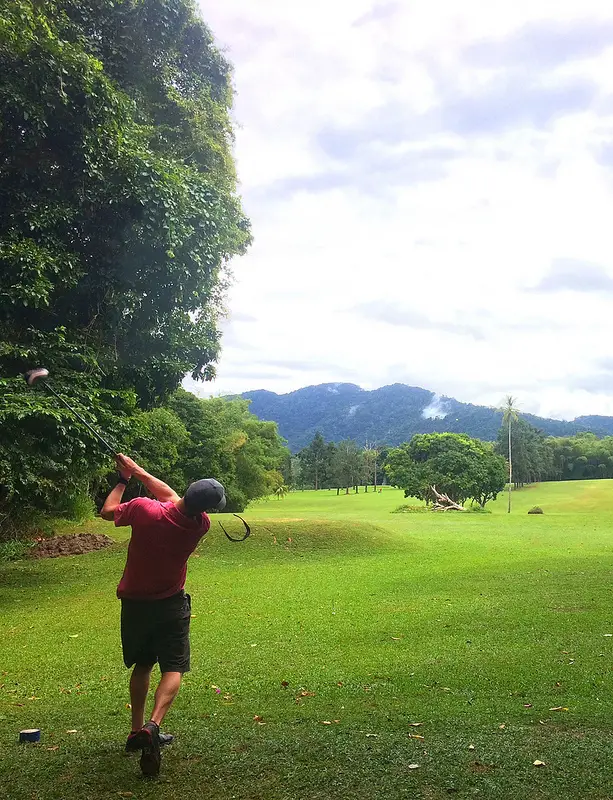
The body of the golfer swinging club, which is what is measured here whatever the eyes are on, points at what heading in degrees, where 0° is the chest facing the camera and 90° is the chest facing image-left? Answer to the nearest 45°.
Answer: approximately 180°
